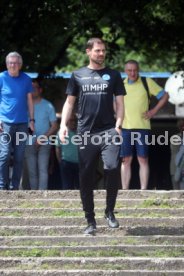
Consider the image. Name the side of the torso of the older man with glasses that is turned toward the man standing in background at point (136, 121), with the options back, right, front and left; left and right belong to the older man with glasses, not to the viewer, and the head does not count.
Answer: left

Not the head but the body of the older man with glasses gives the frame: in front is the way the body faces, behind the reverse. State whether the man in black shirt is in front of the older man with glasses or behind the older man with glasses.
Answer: in front

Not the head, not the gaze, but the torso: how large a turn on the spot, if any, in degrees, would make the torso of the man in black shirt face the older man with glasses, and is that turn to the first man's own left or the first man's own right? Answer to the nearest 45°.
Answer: approximately 135° to the first man's own right

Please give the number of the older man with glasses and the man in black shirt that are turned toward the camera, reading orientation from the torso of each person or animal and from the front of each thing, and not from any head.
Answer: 2

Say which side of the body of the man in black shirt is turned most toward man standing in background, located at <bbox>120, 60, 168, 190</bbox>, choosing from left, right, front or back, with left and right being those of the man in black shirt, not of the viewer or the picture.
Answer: back

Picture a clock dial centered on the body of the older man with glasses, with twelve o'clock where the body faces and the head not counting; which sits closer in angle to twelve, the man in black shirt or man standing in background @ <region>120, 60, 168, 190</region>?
the man in black shirt

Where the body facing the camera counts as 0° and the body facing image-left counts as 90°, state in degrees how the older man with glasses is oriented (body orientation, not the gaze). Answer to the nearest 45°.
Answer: approximately 0°
